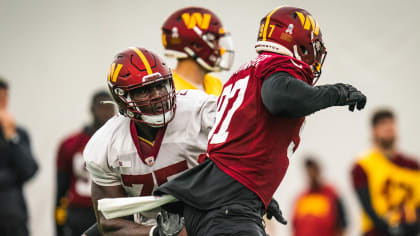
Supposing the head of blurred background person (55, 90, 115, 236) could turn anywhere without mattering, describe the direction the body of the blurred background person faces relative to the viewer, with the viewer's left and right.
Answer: facing the viewer and to the right of the viewer

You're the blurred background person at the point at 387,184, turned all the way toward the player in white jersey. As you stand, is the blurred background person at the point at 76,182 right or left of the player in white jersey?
right

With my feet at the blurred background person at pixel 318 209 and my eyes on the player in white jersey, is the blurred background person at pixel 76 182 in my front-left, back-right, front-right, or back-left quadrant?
front-right

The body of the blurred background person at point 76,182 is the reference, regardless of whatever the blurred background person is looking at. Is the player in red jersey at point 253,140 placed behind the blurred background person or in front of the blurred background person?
in front

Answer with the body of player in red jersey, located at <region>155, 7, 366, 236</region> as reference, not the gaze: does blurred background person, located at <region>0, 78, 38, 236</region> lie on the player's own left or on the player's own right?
on the player's own left

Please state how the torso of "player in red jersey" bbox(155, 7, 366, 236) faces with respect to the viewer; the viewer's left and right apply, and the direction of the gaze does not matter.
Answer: facing away from the viewer and to the right of the viewer

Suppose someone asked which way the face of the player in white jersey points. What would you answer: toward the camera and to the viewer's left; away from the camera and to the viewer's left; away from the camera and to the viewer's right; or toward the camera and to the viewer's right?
toward the camera and to the viewer's right

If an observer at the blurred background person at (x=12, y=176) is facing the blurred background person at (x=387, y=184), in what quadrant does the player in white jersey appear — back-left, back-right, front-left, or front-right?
front-right

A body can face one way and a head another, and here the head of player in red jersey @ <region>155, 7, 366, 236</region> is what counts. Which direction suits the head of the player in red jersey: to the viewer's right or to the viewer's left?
to the viewer's right

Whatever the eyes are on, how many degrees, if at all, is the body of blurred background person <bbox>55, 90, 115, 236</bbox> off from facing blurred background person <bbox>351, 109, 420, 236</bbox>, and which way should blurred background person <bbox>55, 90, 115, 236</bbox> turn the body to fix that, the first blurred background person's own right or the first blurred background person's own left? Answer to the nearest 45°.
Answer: approximately 45° to the first blurred background person's own left
